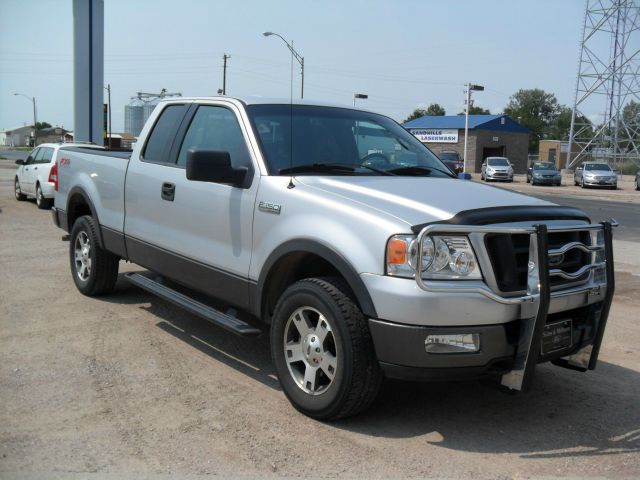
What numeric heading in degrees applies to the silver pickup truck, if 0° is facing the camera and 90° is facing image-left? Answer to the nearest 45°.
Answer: approximately 315°

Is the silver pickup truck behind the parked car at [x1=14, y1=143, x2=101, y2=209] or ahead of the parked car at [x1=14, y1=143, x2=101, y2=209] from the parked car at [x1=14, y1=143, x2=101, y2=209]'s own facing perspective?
behind

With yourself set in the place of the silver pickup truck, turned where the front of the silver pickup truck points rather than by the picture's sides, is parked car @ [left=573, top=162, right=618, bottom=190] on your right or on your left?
on your left

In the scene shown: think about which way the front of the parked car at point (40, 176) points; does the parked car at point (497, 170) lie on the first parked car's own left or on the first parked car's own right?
on the first parked car's own right

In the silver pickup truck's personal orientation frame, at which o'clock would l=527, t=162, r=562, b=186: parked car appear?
The parked car is roughly at 8 o'clock from the silver pickup truck.

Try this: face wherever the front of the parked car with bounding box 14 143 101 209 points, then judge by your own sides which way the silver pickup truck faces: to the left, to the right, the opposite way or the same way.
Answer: the opposite way

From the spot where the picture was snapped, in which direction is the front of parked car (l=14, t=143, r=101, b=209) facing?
facing away from the viewer and to the left of the viewer

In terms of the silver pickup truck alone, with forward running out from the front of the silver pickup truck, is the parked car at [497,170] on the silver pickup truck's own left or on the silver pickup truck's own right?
on the silver pickup truck's own left
